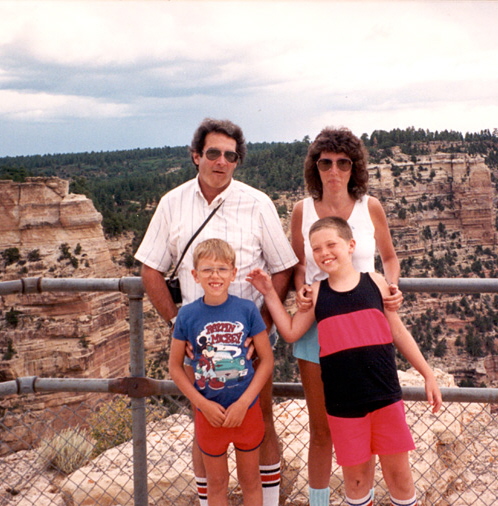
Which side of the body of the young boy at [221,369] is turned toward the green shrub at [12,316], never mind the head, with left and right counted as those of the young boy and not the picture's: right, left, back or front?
back

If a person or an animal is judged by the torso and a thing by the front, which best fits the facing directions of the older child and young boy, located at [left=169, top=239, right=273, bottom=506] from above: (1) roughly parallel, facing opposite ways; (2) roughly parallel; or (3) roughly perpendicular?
roughly parallel

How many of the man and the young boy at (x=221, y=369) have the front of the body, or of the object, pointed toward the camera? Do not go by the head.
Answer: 2

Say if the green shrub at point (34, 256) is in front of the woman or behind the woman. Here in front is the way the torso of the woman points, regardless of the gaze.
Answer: behind

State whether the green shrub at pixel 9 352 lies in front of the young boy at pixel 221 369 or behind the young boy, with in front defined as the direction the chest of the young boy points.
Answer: behind

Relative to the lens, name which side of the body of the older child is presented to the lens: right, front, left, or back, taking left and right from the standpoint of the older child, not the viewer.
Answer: front

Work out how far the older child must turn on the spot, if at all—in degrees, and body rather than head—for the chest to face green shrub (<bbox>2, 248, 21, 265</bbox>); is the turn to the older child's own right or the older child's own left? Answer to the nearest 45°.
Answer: approximately 135° to the older child's own right

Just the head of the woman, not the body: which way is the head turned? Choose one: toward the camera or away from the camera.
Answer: toward the camera

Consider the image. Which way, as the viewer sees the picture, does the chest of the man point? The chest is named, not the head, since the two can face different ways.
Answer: toward the camera

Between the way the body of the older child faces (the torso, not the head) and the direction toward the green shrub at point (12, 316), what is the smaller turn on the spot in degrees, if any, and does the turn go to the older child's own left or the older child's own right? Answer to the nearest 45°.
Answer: approximately 135° to the older child's own right

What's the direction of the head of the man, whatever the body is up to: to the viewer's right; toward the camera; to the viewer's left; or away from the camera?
toward the camera

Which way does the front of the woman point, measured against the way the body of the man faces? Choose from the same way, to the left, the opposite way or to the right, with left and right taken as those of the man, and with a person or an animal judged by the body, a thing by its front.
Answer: the same way

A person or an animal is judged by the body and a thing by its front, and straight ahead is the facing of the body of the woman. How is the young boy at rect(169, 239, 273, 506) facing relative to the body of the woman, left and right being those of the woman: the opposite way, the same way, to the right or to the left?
the same way

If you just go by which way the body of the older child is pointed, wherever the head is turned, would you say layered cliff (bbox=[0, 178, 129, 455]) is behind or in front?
behind
